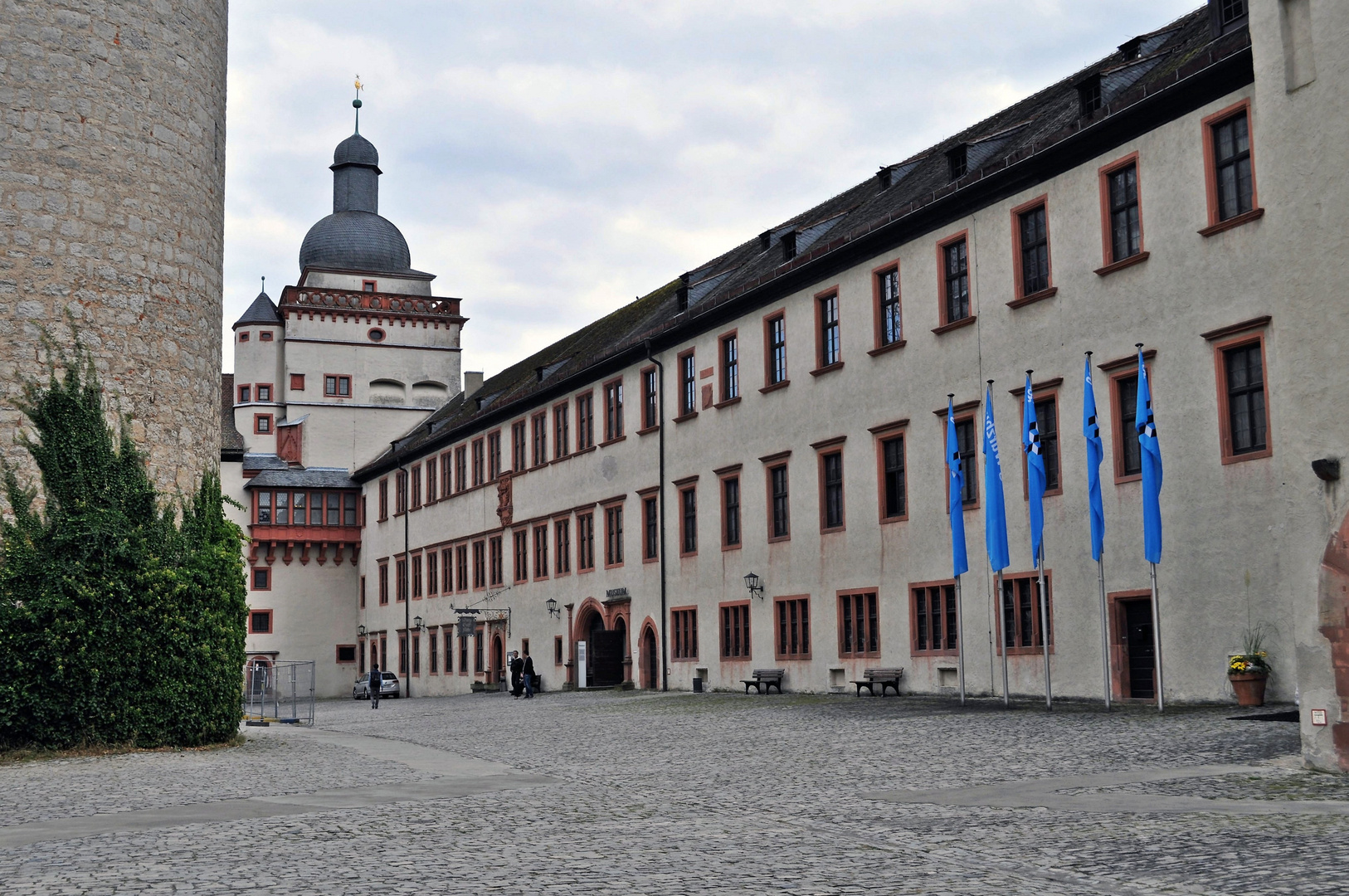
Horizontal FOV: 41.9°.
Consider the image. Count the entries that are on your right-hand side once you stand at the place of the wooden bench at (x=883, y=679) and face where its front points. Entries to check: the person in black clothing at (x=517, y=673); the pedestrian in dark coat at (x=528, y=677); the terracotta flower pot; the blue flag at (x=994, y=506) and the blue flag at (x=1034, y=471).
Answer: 2

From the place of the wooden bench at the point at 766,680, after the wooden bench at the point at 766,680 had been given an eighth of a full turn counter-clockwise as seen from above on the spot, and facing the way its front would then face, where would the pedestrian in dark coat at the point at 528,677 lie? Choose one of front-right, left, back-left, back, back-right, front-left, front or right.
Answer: back-right

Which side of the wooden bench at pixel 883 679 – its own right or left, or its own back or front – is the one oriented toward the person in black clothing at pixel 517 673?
right

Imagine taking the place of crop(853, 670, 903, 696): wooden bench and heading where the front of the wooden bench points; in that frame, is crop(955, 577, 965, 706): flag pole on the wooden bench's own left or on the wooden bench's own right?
on the wooden bench's own left

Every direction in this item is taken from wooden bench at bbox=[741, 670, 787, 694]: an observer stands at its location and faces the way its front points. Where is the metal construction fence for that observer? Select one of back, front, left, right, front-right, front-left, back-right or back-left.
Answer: front-right

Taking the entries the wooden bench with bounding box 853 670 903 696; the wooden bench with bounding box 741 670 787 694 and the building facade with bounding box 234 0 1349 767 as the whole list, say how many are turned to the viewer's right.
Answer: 0

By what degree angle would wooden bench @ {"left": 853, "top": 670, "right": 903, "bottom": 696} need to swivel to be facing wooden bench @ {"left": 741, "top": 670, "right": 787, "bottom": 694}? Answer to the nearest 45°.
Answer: approximately 90° to its right

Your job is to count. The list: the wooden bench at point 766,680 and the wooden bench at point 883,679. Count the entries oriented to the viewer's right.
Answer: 0

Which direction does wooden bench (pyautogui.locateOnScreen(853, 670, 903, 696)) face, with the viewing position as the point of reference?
facing the viewer and to the left of the viewer

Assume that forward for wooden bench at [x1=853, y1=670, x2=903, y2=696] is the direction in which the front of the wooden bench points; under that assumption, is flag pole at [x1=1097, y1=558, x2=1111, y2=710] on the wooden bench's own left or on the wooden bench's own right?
on the wooden bench's own left

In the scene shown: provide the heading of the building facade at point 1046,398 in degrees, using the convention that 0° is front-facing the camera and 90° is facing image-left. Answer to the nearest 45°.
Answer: approximately 45°

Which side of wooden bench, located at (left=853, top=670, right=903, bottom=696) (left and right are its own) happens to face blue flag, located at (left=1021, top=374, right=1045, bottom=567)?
left
